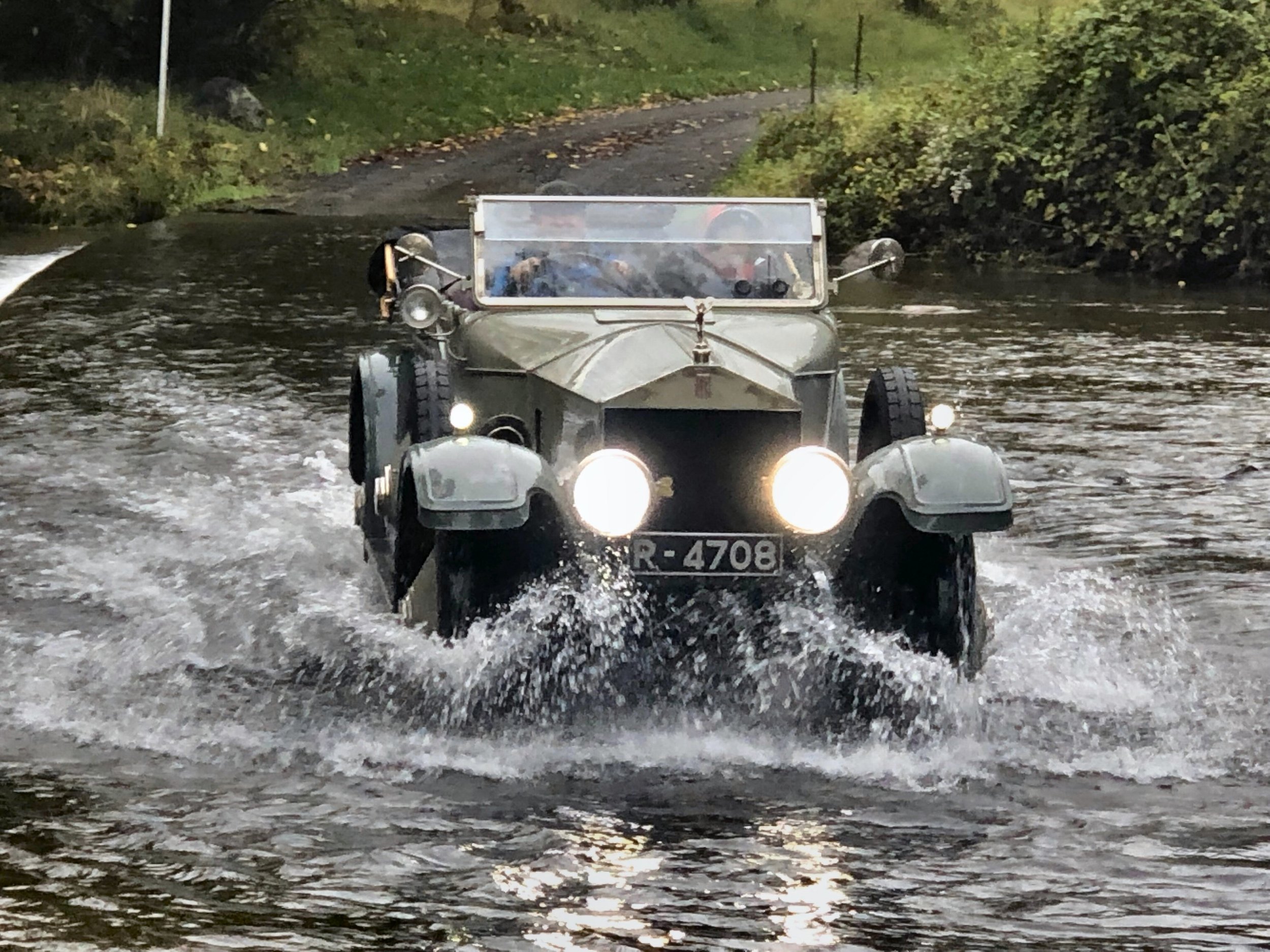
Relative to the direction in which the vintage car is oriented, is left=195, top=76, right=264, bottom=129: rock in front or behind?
behind

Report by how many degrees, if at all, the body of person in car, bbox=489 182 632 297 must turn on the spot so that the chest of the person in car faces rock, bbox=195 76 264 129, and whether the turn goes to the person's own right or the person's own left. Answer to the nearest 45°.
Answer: approximately 180°

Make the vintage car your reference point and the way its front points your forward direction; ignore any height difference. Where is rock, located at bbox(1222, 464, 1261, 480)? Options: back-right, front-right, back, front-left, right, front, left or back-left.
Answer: back-left

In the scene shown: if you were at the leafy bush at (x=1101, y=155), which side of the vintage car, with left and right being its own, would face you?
back

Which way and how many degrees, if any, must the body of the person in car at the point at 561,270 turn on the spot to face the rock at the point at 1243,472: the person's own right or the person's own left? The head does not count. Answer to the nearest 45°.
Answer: approximately 135° to the person's own left

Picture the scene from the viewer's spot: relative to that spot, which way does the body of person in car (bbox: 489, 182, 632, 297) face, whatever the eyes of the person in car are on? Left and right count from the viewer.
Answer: facing the viewer

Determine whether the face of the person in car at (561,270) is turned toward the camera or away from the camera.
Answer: toward the camera
